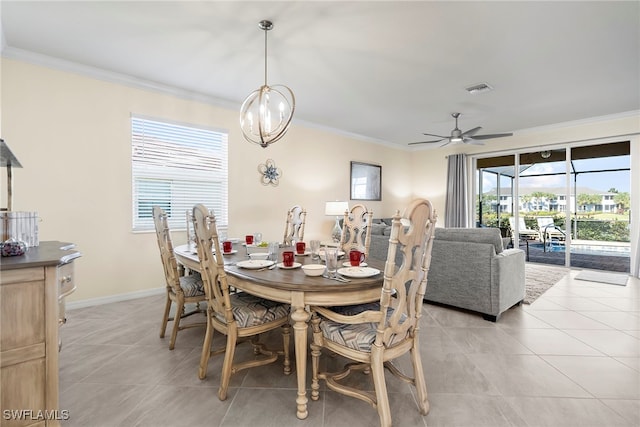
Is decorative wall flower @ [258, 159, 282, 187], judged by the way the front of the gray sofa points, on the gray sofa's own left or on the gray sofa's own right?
on the gray sofa's own left

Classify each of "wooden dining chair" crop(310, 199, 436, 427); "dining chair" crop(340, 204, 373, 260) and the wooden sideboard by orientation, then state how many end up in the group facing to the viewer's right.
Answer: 1

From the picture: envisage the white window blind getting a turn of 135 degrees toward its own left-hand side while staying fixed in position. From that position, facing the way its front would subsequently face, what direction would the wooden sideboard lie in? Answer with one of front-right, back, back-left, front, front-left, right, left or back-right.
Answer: back

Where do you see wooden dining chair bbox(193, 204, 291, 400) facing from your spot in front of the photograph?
facing away from the viewer and to the right of the viewer

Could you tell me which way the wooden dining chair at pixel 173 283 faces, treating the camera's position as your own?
facing away from the viewer and to the right of the viewer

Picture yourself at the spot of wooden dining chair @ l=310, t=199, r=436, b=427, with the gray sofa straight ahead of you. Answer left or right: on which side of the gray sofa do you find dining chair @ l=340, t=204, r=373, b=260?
left

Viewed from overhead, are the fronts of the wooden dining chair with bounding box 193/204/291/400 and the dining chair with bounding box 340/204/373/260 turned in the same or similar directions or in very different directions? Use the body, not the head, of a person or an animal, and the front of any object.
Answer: very different directions

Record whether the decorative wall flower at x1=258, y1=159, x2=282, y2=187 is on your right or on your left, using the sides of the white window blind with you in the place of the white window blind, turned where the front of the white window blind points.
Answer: on your left

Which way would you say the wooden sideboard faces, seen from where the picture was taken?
facing to the right of the viewer

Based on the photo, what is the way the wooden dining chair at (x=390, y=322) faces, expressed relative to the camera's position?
facing away from the viewer and to the left of the viewer

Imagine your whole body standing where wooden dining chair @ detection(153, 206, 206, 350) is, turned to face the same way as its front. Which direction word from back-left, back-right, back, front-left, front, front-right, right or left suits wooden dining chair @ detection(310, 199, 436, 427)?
right

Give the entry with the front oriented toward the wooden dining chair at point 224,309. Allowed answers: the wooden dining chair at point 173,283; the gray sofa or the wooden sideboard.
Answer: the wooden sideboard

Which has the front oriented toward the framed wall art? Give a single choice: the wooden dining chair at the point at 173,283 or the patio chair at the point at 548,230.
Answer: the wooden dining chair

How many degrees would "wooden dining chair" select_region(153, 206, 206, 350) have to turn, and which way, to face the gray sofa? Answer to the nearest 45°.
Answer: approximately 45° to its right

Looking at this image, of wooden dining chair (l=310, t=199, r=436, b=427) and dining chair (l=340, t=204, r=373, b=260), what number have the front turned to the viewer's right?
0

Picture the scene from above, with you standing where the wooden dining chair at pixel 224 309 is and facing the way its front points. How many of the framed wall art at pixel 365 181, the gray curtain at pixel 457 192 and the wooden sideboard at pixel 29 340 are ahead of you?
2
